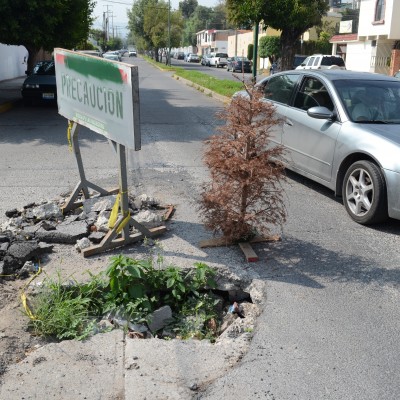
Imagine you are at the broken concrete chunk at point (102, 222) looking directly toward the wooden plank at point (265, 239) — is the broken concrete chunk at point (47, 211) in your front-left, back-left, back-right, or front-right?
back-left

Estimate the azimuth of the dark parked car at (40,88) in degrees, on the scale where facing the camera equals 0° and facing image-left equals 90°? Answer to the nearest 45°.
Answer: approximately 0°

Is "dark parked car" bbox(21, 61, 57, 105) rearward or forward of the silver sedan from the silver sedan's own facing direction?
rearward

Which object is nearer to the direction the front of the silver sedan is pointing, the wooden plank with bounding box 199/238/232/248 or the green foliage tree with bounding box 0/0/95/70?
the wooden plank

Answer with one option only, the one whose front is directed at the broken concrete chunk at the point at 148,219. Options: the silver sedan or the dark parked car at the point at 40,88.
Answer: the dark parked car

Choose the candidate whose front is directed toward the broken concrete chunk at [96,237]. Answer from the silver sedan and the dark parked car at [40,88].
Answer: the dark parked car

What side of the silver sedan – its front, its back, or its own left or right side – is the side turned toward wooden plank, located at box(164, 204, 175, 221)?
right

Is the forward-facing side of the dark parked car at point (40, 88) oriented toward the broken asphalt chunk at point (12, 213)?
yes

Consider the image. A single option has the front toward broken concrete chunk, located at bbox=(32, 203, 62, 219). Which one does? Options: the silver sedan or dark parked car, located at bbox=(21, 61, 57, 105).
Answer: the dark parked car
